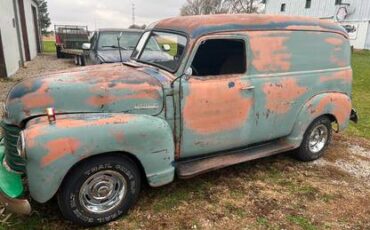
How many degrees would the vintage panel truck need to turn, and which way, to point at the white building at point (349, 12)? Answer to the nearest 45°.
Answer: approximately 180°

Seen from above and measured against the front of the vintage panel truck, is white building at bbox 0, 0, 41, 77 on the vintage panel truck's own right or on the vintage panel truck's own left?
on the vintage panel truck's own right

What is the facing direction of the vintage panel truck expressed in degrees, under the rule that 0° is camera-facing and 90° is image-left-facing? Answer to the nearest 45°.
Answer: approximately 45°

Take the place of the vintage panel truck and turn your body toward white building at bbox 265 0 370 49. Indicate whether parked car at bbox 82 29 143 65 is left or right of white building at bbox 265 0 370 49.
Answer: left

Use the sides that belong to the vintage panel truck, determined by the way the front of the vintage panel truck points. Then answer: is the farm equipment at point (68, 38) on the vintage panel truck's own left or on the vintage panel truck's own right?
on the vintage panel truck's own right
